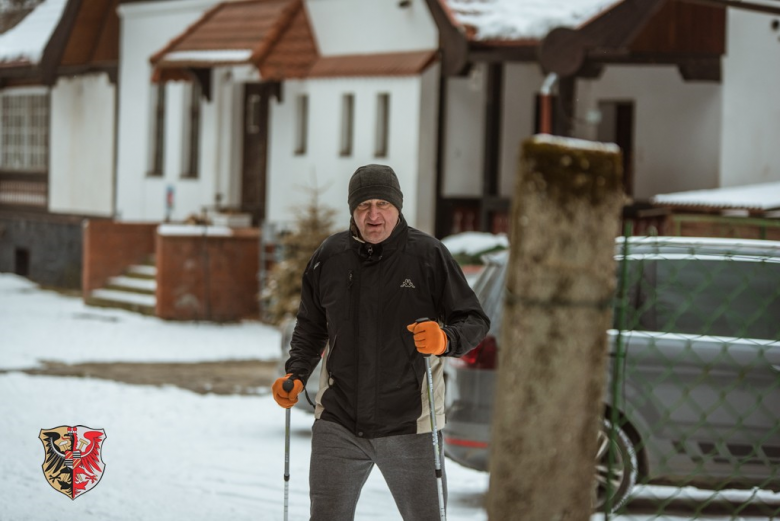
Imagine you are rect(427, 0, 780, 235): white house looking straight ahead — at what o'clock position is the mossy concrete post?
The mossy concrete post is roughly at 12 o'clock from the white house.

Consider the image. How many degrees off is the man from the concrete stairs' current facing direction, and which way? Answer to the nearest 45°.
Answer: approximately 45° to its left

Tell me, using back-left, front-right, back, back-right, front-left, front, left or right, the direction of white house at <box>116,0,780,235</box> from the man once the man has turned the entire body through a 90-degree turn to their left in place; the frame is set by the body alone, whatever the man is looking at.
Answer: left

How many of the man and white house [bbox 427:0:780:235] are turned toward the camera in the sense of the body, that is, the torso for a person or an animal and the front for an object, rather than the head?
2

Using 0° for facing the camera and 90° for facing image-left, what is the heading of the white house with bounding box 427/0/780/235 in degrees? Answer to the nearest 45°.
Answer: approximately 0°

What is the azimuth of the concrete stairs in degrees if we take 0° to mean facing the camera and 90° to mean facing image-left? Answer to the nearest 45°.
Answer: approximately 45°

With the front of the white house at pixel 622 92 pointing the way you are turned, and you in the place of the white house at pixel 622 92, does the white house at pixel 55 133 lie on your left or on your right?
on your right

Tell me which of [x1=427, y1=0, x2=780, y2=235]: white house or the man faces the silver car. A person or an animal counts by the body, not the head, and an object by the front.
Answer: the white house

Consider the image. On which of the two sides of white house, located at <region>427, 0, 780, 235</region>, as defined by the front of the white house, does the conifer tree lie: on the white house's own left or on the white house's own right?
on the white house's own right

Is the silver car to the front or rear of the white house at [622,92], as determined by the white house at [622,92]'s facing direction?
to the front
